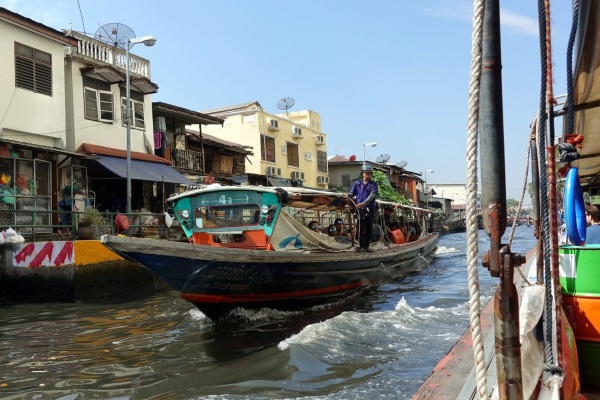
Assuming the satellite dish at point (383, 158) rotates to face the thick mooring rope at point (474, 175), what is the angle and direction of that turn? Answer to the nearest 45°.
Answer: approximately 45° to its left

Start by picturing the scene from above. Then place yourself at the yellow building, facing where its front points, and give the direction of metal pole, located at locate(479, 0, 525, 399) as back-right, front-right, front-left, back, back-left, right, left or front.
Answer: front-right

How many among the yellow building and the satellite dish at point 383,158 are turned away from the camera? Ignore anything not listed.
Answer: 0

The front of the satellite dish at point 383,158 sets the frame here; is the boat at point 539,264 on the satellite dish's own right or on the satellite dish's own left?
on the satellite dish's own left

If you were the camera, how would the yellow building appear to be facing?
facing the viewer and to the right of the viewer

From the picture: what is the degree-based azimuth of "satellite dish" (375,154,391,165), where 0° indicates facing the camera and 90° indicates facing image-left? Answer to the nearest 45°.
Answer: approximately 45°

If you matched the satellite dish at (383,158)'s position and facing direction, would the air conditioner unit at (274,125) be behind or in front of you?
in front

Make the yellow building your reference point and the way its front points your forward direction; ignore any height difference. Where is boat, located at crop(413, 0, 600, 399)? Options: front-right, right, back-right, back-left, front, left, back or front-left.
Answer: front-right

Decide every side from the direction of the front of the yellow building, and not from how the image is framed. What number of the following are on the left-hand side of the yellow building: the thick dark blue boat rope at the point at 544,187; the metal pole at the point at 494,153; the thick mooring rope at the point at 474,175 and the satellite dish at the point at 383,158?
1
